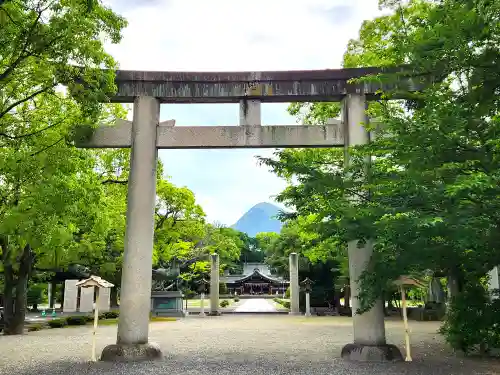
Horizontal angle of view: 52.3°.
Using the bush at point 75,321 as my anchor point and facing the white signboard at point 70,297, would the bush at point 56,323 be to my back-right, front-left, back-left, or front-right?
back-left

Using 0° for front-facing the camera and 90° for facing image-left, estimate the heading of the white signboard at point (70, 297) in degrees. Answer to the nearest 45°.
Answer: approximately 0°

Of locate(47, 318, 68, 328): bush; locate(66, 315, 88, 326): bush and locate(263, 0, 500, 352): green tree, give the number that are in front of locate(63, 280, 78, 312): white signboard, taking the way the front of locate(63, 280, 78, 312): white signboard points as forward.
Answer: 3

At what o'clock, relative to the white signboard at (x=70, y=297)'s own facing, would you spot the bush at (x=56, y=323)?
The bush is roughly at 12 o'clock from the white signboard.

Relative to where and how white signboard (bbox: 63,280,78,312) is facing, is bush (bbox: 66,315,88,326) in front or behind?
in front

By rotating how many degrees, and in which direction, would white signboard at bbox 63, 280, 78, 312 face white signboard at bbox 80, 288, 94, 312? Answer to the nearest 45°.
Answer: approximately 45° to its left

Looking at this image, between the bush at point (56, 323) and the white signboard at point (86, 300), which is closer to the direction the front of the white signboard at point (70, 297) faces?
the bush

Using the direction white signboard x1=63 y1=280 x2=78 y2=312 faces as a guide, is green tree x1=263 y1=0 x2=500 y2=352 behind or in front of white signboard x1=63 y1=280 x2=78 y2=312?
in front

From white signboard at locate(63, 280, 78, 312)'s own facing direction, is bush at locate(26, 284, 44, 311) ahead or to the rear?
to the rear

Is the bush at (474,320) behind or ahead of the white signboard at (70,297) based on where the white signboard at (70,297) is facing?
ahead
